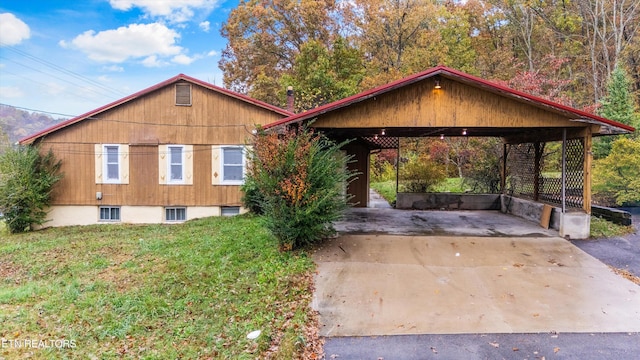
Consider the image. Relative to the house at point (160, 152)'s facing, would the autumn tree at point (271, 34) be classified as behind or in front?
behind

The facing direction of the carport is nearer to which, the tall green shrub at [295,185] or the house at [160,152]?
the tall green shrub

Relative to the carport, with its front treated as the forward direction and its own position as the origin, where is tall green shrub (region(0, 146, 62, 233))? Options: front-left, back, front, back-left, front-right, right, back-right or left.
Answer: right

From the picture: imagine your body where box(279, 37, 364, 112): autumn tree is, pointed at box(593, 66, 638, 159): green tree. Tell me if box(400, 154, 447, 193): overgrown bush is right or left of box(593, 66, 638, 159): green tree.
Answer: right

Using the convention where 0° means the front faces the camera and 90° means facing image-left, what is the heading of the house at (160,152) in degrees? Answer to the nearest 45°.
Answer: approximately 0°

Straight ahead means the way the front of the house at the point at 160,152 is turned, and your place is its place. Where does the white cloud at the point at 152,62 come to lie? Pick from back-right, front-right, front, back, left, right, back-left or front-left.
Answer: back

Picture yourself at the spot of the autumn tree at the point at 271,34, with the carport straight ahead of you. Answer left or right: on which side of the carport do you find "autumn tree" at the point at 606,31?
left

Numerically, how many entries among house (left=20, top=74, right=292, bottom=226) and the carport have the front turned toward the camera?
2

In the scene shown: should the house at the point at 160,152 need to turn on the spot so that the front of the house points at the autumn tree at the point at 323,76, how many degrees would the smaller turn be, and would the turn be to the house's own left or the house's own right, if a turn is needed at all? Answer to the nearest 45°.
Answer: approximately 135° to the house's own left

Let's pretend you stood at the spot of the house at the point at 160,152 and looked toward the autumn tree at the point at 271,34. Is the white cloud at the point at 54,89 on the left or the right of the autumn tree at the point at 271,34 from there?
left

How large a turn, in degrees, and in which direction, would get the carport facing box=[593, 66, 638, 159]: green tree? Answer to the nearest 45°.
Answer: approximately 135° to its left

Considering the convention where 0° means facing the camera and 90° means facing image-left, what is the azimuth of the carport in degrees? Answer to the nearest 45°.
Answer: approximately 0°

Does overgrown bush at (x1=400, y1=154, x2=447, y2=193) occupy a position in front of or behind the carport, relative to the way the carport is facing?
behind

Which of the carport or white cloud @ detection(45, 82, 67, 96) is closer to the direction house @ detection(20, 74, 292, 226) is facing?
the carport

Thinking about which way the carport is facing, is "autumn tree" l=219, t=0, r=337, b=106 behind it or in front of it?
behind
